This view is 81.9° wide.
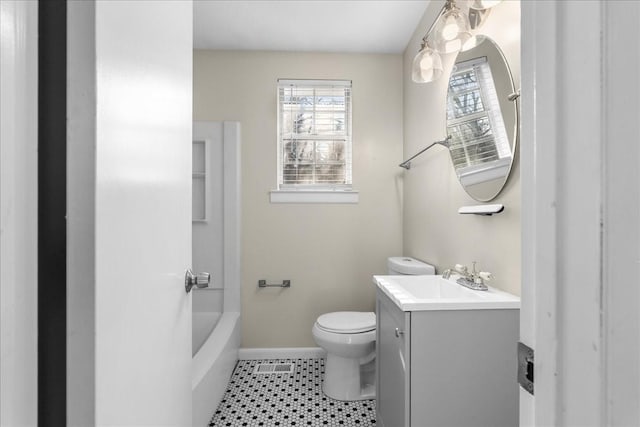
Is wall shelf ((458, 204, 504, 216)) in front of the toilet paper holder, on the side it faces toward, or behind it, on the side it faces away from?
in front

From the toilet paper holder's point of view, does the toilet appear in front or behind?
in front

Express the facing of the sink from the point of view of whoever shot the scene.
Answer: facing to the left of the viewer

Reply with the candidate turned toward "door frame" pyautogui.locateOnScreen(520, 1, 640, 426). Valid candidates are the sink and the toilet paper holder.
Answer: the toilet paper holder

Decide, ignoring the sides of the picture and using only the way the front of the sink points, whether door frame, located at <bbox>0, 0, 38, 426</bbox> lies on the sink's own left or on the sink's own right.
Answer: on the sink's own left

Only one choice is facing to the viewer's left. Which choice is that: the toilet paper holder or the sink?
the sink

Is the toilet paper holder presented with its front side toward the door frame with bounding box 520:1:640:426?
yes

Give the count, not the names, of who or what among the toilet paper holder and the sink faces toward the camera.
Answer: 1

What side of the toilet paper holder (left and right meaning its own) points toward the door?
front
